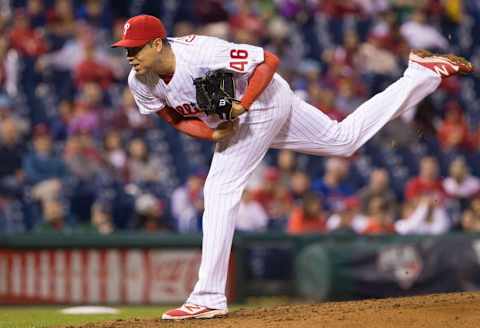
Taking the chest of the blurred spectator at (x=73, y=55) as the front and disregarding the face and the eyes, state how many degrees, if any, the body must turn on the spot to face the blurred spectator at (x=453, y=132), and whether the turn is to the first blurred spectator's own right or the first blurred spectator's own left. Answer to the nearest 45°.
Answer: approximately 90° to the first blurred spectator's own left

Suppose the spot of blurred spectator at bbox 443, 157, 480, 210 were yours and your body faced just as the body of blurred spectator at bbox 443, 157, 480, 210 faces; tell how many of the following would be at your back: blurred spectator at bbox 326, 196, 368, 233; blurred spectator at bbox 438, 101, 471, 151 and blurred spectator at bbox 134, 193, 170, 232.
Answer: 1

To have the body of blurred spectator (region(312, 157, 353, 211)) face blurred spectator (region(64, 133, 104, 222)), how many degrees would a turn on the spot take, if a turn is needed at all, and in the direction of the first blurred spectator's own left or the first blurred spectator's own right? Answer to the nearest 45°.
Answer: approximately 90° to the first blurred spectator's own right

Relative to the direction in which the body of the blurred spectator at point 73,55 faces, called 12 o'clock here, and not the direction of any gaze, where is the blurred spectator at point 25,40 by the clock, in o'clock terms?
the blurred spectator at point 25,40 is roughly at 3 o'clock from the blurred spectator at point 73,55.

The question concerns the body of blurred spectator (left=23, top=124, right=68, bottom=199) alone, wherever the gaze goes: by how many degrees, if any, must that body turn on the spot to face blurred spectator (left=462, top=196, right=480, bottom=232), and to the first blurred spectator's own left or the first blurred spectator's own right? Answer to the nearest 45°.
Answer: approximately 90° to the first blurred spectator's own left

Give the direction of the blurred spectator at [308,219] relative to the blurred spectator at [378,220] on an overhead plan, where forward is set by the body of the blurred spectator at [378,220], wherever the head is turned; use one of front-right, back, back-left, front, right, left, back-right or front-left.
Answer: right

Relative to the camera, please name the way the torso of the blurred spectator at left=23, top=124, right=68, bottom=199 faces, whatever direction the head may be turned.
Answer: toward the camera

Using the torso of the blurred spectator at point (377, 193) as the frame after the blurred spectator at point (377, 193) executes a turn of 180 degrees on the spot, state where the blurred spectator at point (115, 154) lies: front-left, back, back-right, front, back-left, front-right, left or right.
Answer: left

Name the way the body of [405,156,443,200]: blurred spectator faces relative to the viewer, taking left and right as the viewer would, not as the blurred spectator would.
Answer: facing the viewer

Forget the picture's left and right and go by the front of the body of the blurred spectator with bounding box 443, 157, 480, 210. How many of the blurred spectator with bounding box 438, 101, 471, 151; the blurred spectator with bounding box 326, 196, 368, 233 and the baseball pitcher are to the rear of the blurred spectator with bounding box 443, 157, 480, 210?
1
